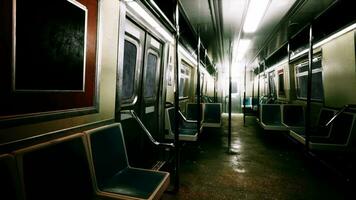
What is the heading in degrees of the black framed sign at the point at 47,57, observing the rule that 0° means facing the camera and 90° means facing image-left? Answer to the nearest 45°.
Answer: approximately 315°

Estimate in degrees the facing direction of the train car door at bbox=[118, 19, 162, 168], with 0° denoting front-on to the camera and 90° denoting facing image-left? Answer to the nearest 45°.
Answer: approximately 315°

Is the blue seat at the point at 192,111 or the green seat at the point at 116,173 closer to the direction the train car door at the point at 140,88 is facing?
the green seat

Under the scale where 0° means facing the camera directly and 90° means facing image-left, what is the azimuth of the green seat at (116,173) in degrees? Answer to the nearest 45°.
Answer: approximately 315°

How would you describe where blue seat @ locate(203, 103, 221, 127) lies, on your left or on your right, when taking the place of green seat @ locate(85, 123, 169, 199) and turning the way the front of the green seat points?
on your left

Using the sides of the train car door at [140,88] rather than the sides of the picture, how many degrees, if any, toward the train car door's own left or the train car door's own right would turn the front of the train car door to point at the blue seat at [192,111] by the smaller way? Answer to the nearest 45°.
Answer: approximately 90° to the train car door's own left

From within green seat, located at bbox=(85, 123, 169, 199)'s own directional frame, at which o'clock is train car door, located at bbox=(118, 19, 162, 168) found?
The train car door is roughly at 8 o'clock from the green seat.

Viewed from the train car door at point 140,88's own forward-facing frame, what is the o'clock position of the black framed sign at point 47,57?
The black framed sign is roughly at 2 o'clock from the train car door.
